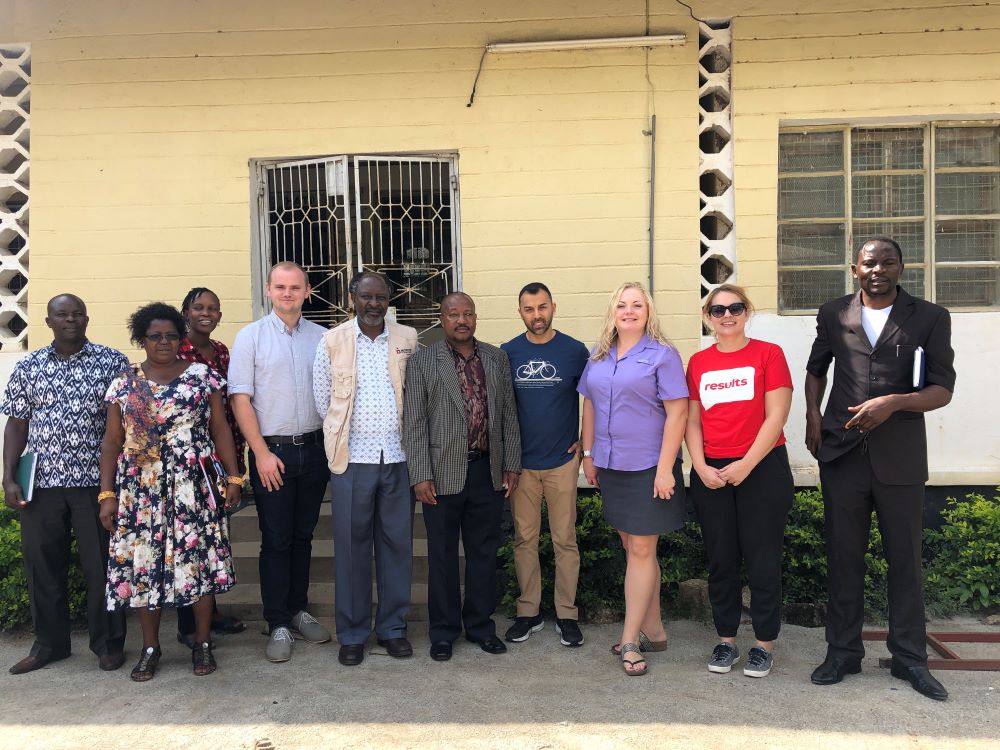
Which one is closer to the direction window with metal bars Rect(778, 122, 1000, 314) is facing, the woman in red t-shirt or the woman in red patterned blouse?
the woman in red t-shirt

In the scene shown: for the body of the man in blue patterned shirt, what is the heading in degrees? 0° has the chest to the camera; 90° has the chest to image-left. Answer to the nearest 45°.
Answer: approximately 0°

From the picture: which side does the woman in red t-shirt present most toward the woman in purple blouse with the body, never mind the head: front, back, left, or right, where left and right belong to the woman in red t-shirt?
right

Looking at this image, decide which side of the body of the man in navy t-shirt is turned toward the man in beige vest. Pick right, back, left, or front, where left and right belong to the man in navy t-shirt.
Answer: right

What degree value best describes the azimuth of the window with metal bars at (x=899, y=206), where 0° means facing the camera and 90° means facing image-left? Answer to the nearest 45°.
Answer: approximately 0°

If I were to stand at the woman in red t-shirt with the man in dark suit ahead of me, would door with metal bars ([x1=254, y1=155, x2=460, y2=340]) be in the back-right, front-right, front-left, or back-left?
back-left

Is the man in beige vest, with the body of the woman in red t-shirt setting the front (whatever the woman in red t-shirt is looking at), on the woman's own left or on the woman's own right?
on the woman's own right

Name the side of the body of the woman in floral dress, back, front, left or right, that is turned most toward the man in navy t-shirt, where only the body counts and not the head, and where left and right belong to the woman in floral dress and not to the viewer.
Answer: left

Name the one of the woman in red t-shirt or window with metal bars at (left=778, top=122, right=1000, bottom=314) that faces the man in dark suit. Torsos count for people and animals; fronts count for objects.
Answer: the window with metal bars

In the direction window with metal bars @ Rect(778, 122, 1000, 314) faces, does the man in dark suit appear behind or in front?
in front
